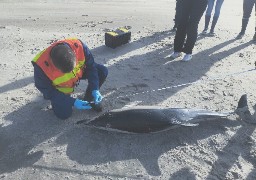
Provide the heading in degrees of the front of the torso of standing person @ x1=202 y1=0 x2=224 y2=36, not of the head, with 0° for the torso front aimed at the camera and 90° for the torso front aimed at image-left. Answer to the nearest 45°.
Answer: approximately 45°

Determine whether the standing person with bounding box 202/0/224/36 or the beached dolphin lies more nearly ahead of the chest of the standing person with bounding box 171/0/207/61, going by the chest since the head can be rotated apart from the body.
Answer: the beached dolphin

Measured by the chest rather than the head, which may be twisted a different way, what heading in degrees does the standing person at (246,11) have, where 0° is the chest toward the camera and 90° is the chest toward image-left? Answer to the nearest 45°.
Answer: approximately 45°

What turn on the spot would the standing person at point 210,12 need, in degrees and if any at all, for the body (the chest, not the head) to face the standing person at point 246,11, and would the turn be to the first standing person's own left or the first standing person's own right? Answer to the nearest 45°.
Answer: approximately 135° to the first standing person's own left
